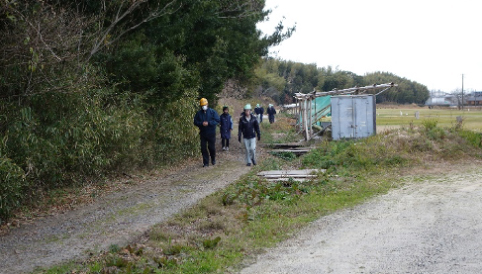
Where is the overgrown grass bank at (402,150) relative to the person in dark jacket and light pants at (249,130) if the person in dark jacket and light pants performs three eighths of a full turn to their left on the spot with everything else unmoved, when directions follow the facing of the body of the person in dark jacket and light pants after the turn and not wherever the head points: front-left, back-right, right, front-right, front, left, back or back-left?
front-right

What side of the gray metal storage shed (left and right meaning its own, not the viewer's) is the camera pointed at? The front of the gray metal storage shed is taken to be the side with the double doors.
front

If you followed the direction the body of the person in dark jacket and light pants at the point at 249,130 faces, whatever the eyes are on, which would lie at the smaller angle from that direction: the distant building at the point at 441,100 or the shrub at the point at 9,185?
the shrub

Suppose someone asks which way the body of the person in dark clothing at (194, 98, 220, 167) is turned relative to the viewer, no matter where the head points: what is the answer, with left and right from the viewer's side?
facing the viewer

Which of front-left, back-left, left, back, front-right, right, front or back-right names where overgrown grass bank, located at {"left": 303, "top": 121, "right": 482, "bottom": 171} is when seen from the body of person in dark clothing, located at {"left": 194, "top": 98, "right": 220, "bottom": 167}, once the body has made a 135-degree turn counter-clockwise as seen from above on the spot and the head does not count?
front-right

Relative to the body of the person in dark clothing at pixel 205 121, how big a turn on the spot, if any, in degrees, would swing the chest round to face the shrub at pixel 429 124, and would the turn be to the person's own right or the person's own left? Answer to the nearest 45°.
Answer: approximately 90° to the person's own left

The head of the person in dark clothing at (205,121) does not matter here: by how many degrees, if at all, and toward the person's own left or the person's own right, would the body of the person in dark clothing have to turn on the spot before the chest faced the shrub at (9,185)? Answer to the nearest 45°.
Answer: approximately 45° to the person's own right

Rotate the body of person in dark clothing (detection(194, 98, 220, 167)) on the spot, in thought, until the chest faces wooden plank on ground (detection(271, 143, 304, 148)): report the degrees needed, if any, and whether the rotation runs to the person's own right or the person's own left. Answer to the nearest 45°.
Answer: approximately 135° to the person's own left

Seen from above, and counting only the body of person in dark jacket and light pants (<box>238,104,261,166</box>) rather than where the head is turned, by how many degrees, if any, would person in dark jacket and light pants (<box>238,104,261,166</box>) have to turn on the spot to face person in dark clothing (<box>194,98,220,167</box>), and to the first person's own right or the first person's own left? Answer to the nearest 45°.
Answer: approximately 90° to the first person's own right

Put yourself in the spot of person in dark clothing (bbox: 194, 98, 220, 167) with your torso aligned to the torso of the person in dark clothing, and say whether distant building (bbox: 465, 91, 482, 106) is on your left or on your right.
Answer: on your left

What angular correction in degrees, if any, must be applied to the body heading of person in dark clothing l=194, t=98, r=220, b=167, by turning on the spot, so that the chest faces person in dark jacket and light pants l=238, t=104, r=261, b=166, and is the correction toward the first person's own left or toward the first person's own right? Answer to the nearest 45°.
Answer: approximately 90° to the first person's own left

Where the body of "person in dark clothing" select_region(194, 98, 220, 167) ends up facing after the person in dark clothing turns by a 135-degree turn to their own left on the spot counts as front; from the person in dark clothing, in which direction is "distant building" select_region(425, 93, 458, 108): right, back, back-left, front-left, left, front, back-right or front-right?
front

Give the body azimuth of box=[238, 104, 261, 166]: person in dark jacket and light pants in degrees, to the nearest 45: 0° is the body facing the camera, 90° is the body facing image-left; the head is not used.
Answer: approximately 0°
